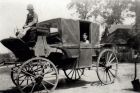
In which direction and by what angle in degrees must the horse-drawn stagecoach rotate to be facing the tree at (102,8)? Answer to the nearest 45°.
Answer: approximately 135° to its right

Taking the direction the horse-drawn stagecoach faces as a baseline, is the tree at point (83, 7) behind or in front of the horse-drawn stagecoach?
behind

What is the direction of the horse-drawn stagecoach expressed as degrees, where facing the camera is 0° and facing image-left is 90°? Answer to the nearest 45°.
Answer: approximately 45°

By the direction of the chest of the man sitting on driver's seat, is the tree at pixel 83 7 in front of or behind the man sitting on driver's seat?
behind
